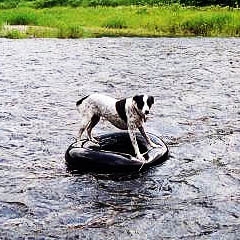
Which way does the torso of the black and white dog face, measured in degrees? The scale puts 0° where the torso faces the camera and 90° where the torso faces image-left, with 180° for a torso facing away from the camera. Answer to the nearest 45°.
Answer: approximately 315°

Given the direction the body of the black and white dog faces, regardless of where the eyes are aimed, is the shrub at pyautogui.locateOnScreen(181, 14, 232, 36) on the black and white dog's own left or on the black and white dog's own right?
on the black and white dog's own left

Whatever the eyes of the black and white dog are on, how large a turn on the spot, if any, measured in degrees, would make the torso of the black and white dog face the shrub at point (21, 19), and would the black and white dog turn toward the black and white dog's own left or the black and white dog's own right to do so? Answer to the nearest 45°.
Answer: approximately 135° to the black and white dog's own left

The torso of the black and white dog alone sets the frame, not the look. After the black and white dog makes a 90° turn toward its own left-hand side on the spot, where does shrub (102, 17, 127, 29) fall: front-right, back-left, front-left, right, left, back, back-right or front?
front-left

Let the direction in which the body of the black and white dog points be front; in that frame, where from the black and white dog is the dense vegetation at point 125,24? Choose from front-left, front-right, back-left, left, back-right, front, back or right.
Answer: back-left
